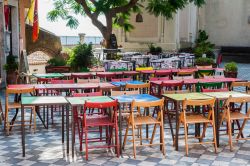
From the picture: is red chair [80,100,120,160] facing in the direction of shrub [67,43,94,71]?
yes

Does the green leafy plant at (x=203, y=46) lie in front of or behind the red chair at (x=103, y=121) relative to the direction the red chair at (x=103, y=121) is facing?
in front

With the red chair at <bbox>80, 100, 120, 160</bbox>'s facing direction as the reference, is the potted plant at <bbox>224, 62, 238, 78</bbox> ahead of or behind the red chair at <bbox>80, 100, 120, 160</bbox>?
ahead

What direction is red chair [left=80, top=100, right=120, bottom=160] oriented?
away from the camera

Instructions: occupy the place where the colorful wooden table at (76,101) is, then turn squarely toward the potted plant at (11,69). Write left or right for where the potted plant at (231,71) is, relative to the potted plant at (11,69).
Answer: right
